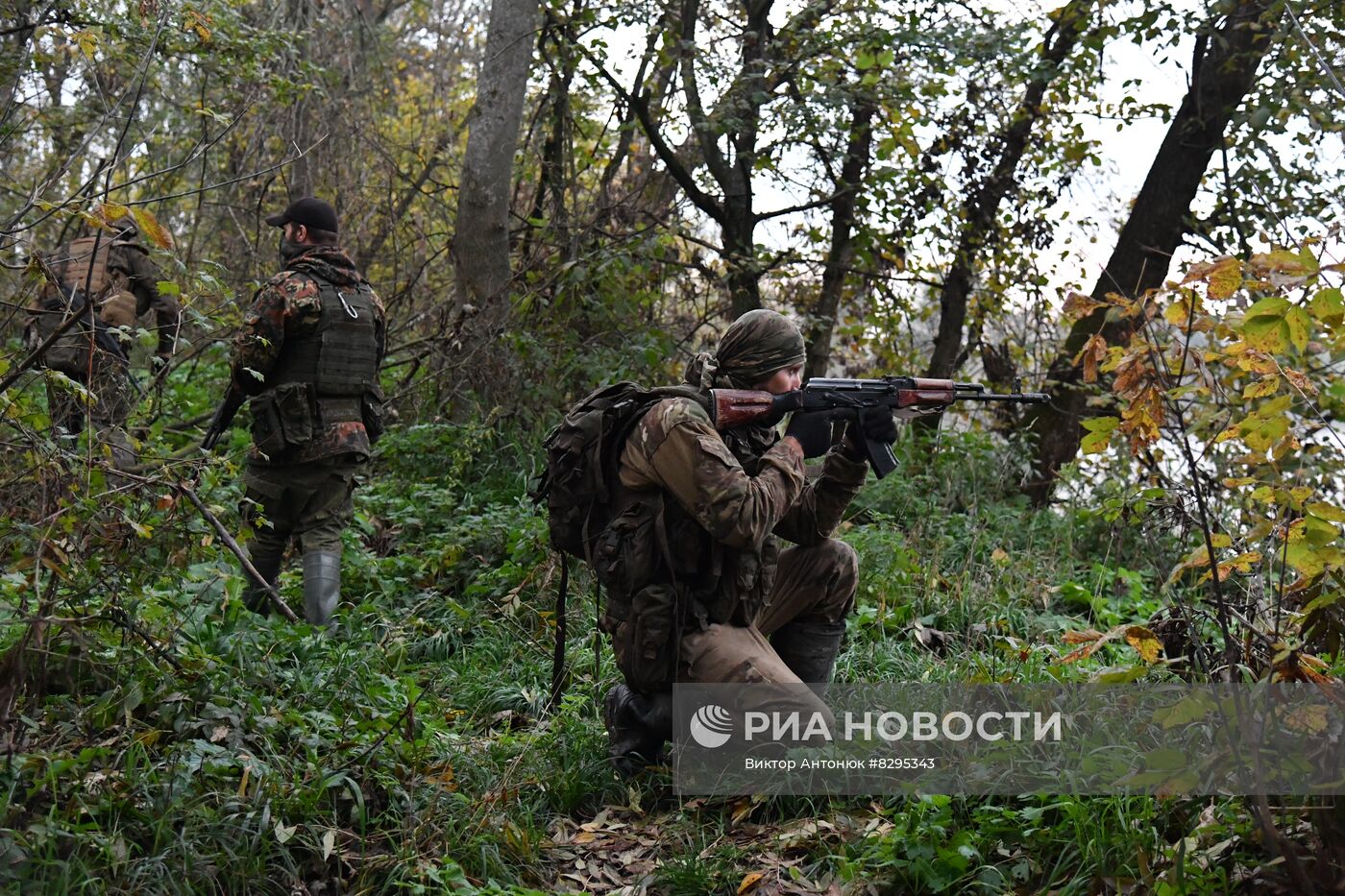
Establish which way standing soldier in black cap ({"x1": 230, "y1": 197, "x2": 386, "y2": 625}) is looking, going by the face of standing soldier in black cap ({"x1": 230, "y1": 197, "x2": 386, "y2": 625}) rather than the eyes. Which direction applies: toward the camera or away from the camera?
away from the camera

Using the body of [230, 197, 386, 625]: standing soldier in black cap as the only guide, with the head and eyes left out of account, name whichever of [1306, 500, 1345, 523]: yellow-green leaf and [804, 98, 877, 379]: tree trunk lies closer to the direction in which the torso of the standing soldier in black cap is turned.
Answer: the tree trunk

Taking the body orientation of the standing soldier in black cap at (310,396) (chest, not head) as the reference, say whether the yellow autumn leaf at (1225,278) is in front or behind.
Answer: behind

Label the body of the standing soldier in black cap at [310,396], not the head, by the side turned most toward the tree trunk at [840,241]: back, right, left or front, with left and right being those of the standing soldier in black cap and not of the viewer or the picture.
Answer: right

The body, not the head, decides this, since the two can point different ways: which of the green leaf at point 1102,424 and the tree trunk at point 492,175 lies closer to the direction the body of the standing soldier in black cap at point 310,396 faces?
the tree trunk

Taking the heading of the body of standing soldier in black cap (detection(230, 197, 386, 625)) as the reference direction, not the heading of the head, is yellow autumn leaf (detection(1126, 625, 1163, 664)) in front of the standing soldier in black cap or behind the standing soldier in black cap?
behind

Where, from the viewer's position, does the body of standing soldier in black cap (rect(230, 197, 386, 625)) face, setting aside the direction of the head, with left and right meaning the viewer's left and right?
facing away from the viewer and to the left of the viewer

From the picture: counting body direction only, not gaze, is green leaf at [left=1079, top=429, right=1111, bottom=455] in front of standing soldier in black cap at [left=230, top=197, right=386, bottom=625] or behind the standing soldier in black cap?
behind
